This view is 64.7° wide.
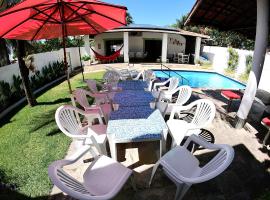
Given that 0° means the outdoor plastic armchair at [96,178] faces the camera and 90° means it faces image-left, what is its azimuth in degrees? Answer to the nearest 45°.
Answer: approximately 225°

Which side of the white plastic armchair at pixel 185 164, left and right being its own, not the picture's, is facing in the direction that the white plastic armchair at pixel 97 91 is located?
front

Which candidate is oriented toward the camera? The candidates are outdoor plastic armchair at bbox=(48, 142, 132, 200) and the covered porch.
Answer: the covered porch

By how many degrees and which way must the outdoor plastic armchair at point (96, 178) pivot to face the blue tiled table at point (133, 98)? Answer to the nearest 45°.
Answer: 0° — it already faces it

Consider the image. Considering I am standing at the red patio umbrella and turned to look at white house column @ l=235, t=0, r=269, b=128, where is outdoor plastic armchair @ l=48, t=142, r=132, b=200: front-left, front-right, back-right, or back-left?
front-right

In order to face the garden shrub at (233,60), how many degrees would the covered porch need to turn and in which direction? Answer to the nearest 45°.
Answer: approximately 45° to its left

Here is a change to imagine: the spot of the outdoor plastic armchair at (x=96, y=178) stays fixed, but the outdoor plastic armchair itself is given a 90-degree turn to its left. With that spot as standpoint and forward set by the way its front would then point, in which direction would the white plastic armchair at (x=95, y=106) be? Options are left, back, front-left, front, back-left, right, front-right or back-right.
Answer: front-right

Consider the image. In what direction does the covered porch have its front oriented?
toward the camera

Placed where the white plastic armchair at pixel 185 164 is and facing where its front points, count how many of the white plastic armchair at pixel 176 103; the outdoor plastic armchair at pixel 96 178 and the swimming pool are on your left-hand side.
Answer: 1

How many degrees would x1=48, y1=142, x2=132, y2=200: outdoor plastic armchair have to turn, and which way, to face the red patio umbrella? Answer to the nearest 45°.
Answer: approximately 45° to its left

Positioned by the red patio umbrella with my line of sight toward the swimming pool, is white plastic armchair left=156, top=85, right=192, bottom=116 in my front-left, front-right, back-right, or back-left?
front-right

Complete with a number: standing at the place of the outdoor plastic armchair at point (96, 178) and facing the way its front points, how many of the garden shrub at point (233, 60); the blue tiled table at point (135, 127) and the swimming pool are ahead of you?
3

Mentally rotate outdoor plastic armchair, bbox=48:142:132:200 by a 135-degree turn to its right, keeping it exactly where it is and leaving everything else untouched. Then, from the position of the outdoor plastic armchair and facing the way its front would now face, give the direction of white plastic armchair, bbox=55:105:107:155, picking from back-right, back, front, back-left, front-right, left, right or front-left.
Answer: back

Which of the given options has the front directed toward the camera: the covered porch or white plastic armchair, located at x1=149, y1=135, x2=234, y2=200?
the covered porch

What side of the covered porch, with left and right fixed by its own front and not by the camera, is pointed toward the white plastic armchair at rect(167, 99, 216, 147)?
front

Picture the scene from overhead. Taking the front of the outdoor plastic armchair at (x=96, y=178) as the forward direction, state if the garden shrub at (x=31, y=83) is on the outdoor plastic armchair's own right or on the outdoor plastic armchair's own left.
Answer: on the outdoor plastic armchair's own left

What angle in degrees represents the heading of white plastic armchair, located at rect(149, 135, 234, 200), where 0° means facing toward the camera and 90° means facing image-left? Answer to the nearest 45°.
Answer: approximately 135°

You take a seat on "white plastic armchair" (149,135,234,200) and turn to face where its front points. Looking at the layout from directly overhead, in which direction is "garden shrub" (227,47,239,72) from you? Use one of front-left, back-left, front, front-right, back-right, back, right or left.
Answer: front-right

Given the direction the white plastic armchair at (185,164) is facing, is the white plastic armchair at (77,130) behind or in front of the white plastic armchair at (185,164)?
in front
